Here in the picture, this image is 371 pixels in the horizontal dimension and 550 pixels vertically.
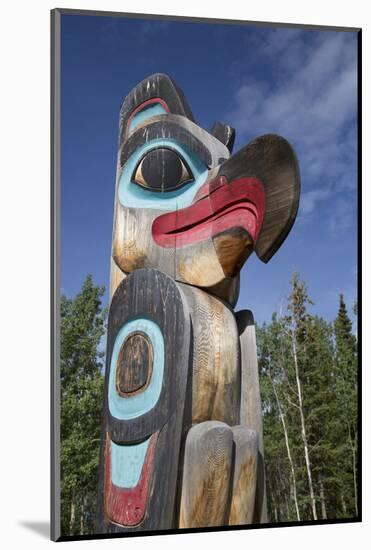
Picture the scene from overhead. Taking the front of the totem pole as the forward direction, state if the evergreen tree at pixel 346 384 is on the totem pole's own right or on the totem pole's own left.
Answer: on the totem pole's own left

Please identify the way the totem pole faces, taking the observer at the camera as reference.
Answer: facing the viewer and to the right of the viewer
